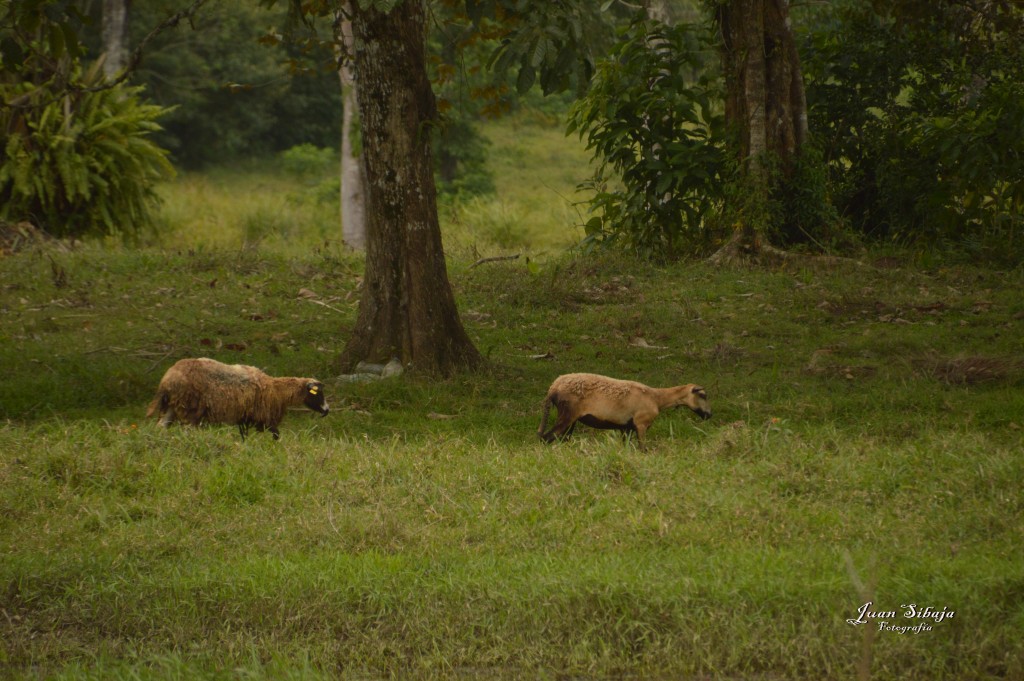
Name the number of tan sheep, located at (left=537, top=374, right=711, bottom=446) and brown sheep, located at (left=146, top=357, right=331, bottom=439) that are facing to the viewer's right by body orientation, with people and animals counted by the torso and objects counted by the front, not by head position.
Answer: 2

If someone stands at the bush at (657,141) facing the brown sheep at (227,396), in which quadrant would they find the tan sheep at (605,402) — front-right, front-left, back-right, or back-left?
front-left

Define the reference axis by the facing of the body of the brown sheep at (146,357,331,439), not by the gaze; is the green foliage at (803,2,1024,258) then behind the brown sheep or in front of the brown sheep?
in front

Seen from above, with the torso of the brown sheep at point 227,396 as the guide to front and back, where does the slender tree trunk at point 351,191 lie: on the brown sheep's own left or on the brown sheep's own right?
on the brown sheep's own left

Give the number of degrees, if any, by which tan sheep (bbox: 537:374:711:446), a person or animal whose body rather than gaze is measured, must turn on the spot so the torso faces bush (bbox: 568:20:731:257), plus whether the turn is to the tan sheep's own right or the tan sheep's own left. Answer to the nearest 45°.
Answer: approximately 90° to the tan sheep's own left

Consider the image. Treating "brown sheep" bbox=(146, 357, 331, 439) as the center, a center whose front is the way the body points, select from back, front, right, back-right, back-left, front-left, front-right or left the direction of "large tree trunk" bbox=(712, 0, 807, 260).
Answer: front-left

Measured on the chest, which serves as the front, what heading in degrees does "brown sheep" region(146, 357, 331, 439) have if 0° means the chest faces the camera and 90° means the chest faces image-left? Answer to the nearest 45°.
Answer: approximately 270°

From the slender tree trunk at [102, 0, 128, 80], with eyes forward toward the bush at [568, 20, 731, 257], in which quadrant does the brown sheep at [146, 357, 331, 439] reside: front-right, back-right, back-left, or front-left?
front-right

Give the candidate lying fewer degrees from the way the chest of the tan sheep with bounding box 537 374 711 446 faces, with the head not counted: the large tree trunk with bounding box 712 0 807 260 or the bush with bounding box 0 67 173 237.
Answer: the large tree trunk

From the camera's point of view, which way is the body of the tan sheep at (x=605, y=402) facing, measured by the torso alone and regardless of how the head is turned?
to the viewer's right

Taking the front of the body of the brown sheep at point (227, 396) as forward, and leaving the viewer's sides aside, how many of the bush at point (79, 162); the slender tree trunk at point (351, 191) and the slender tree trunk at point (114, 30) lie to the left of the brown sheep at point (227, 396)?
3

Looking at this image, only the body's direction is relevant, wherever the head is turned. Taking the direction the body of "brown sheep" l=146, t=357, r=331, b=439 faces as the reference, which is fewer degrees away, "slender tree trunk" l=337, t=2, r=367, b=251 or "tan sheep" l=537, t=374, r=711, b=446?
the tan sheep

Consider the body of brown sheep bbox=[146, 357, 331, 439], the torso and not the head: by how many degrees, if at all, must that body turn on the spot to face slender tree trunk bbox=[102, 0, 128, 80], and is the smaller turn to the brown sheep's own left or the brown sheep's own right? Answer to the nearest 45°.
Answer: approximately 90° to the brown sheep's own left

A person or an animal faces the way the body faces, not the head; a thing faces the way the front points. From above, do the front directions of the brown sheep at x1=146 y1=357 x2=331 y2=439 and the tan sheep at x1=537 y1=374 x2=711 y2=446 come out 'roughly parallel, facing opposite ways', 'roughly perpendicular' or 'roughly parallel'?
roughly parallel

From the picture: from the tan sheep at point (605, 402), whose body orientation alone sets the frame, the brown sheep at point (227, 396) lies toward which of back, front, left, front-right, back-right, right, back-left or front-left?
back
